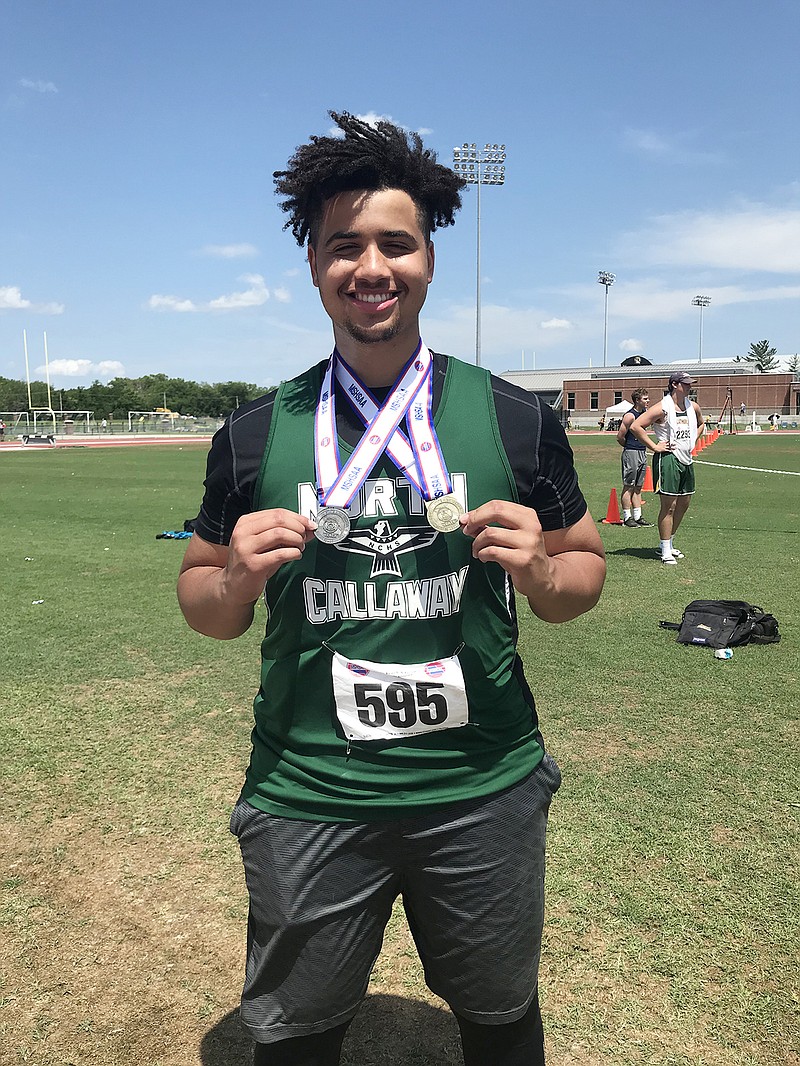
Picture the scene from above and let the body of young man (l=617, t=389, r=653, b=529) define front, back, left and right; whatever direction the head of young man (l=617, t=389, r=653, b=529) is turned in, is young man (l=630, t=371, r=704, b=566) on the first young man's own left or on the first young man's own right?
on the first young man's own right

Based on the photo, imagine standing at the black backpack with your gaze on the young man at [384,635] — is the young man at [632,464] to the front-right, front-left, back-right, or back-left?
back-right

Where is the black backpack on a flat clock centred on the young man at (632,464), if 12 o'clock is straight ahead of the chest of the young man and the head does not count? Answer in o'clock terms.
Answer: The black backpack is roughly at 3 o'clock from the young man.

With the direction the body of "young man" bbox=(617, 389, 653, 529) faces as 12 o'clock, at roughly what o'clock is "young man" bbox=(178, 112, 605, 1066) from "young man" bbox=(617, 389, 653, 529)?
"young man" bbox=(178, 112, 605, 1066) is roughly at 3 o'clock from "young man" bbox=(617, 389, 653, 529).

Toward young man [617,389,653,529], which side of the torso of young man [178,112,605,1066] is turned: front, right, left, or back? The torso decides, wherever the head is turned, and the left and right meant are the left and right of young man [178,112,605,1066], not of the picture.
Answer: back

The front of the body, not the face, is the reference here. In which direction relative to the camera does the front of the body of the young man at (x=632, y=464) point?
to the viewer's right

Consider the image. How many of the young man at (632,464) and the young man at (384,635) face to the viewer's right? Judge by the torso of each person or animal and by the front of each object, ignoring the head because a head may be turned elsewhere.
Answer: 1

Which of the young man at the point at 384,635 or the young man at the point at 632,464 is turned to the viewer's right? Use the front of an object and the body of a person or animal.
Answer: the young man at the point at 632,464

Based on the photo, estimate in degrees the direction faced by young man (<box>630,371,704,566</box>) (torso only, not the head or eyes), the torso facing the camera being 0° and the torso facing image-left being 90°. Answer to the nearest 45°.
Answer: approximately 315°
